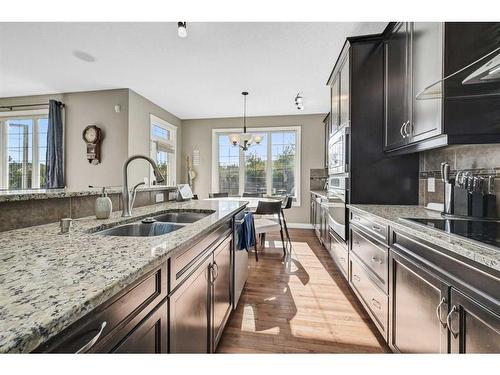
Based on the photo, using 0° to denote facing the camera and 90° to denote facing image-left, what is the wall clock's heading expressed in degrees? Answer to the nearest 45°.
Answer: approximately 45°

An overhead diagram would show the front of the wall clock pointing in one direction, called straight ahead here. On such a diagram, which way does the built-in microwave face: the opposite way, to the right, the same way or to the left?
to the right

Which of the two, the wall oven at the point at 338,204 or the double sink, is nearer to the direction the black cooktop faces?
the double sink

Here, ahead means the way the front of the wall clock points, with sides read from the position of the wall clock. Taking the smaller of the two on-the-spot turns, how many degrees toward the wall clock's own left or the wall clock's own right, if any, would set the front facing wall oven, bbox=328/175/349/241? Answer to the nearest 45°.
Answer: approximately 90° to the wall clock's own left

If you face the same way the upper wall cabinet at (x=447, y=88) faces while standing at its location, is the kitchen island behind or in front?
in front

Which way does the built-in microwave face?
to the viewer's left

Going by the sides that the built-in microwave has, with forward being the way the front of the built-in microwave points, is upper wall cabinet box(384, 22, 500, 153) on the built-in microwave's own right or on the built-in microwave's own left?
on the built-in microwave's own left

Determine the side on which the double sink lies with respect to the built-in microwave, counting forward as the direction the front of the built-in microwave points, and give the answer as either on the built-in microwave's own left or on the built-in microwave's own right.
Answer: on the built-in microwave's own left

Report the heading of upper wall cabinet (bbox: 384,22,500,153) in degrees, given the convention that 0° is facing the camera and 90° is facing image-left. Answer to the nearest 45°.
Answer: approximately 45°
